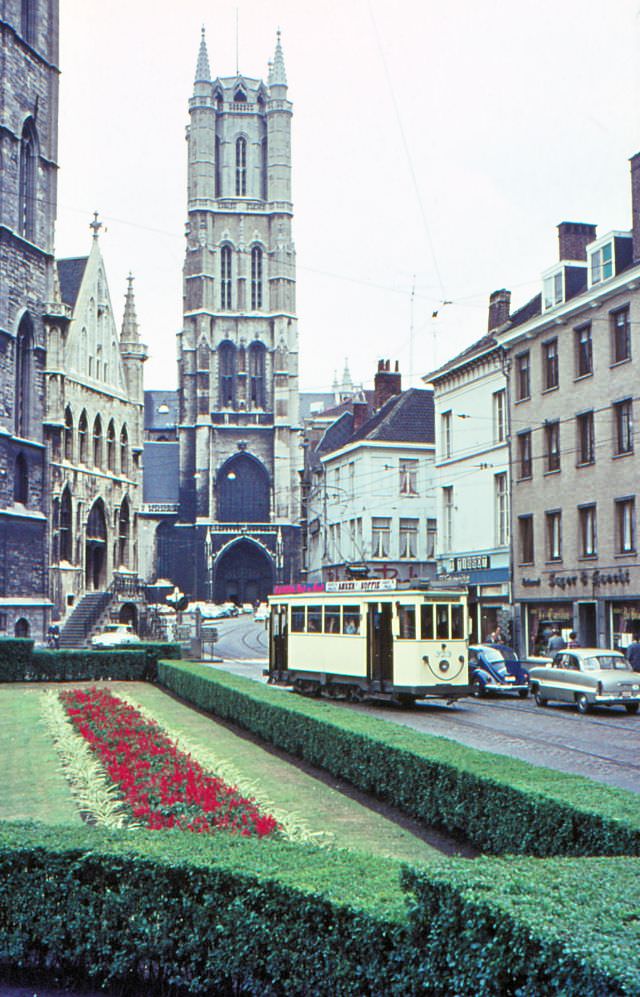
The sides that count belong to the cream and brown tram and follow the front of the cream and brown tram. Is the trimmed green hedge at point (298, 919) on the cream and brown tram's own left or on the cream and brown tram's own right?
on the cream and brown tram's own right

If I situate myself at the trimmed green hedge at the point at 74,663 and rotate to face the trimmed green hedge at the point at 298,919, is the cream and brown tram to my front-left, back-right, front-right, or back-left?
front-left

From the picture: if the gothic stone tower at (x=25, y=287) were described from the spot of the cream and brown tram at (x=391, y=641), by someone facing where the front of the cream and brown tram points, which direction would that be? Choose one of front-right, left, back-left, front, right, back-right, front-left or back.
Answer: back

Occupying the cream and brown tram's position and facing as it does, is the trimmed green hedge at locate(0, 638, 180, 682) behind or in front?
behind

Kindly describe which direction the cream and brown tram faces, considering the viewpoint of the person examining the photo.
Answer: facing the viewer and to the right of the viewer

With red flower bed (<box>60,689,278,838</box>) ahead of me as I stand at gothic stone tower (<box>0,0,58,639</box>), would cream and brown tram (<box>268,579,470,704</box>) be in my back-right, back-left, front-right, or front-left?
front-left

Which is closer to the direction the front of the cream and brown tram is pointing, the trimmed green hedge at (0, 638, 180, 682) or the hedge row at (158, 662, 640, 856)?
the hedge row

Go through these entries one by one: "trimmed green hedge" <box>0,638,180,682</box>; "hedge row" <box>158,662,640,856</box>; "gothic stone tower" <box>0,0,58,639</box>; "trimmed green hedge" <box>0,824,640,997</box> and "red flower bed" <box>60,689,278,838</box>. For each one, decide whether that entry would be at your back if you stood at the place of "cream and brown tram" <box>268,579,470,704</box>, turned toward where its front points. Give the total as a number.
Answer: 2

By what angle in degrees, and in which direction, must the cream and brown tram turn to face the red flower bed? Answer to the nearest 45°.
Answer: approximately 45° to its right

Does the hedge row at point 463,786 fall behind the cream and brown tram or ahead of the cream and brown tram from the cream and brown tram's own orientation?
ahead

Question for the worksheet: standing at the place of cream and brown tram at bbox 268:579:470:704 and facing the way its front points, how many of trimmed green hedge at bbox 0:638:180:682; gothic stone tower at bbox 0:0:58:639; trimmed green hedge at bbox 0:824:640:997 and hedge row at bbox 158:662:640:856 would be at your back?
2
